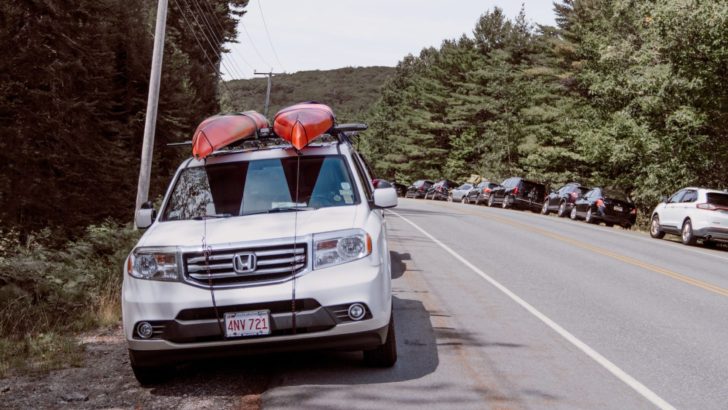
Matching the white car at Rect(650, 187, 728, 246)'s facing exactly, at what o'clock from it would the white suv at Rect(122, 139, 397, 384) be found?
The white suv is roughly at 8 o'clock from the white car.

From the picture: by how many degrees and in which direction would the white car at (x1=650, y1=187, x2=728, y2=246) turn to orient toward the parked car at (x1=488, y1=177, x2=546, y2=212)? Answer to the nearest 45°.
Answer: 0° — it already faces it

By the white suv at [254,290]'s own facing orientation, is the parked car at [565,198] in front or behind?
behind

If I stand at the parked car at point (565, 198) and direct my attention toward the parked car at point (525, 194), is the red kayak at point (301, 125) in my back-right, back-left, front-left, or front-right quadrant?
back-left

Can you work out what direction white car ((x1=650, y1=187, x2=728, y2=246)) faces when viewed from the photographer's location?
facing away from the viewer and to the left of the viewer

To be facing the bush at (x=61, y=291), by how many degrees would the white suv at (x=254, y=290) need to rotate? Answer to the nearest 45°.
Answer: approximately 135° to its right

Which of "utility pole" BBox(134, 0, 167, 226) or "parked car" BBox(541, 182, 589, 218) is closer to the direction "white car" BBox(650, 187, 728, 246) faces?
the parked car

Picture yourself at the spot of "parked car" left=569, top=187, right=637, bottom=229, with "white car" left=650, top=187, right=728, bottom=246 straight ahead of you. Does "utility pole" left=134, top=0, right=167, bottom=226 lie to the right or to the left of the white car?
right

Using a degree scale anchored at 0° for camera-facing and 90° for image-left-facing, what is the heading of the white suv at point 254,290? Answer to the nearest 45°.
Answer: approximately 0°

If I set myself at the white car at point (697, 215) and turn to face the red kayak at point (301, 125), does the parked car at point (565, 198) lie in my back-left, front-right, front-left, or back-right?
back-right
